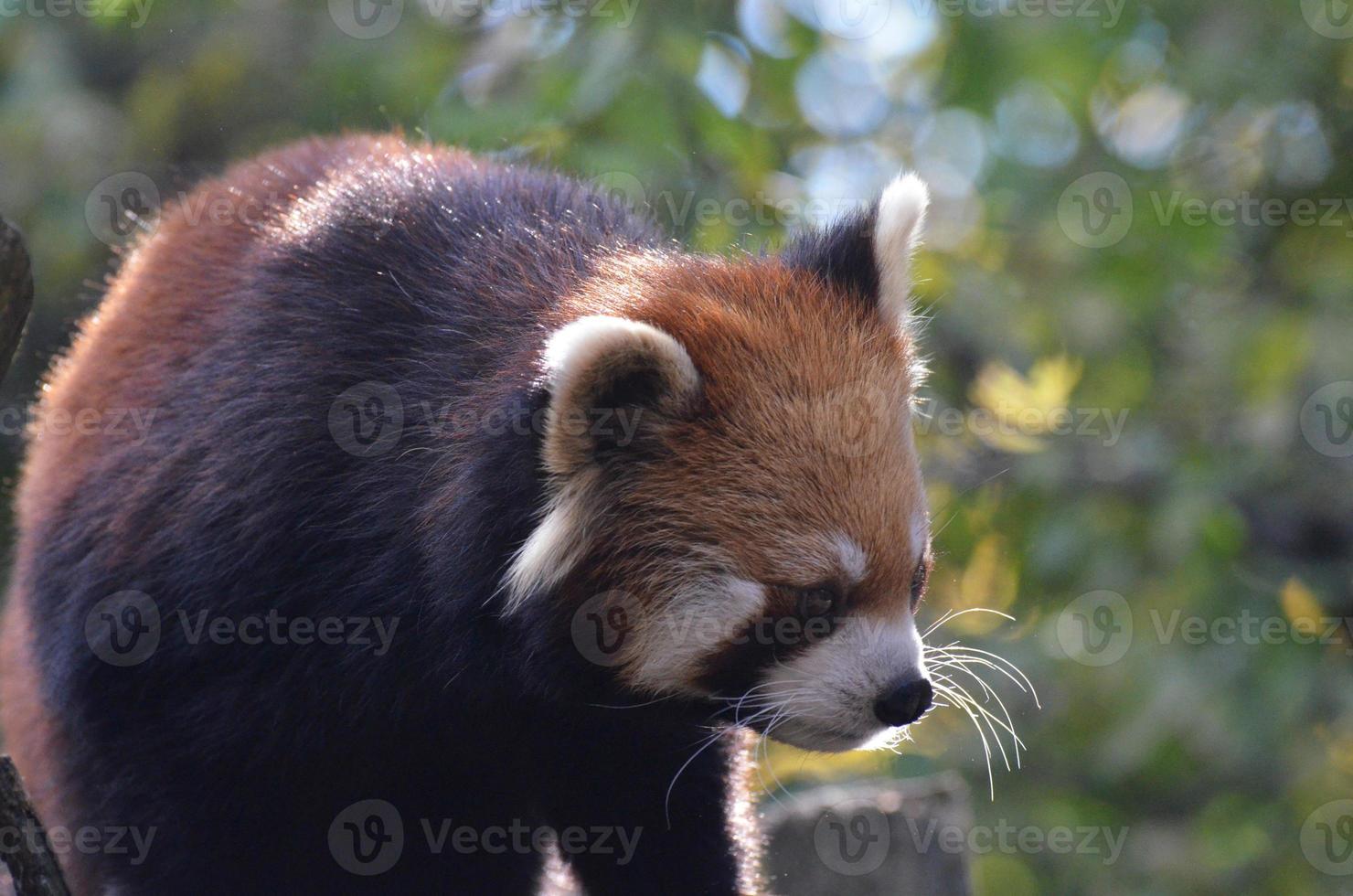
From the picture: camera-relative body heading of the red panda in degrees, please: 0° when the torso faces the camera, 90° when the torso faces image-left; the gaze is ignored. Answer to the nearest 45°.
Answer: approximately 315°

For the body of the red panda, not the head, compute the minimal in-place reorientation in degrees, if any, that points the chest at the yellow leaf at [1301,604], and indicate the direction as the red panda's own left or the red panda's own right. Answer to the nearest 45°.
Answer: approximately 90° to the red panda's own left

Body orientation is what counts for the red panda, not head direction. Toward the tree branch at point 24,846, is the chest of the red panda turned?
no

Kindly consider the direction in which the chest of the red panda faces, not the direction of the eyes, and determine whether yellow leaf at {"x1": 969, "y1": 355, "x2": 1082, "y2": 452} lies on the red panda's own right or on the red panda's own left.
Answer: on the red panda's own left
